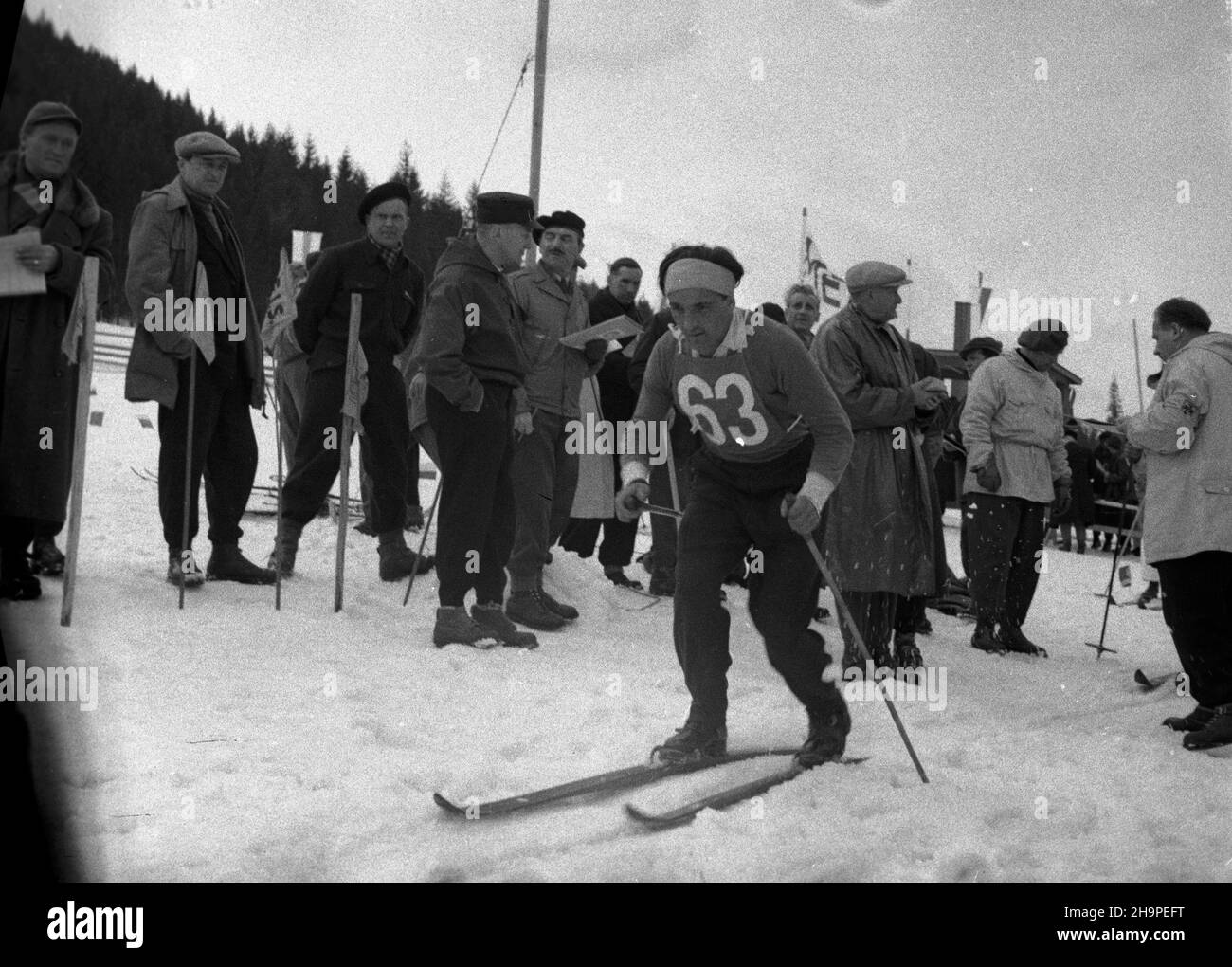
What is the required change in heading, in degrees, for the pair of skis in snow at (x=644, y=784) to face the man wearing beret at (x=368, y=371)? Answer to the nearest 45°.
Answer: approximately 90° to its right

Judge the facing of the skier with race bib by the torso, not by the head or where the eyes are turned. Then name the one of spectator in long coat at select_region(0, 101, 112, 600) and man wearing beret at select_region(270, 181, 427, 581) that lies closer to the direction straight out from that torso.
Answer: the spectator in long coat

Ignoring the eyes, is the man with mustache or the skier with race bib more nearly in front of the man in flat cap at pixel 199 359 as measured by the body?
the skier with race bib

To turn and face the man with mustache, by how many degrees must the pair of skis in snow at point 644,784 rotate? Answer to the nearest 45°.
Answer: approximately 135° to its right

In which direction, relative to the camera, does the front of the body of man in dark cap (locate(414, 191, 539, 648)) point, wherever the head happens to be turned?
to the viewer's right

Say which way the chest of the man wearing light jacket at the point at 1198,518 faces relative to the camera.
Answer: to the viewer's left

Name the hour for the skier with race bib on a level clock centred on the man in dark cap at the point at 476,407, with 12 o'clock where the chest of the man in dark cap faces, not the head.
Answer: The skier with race bib is roughly at 2 o'clock from the man in dark cap.

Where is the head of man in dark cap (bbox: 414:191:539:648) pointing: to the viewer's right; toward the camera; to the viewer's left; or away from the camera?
to the viewer's right

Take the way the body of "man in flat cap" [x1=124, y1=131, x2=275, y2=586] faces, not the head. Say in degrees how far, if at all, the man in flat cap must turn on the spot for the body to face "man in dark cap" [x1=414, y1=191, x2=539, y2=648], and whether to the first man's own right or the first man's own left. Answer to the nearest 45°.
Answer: approximately 45° to the first man's own left

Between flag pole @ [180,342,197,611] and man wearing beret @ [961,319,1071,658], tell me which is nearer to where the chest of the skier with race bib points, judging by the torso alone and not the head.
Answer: the flag pole
